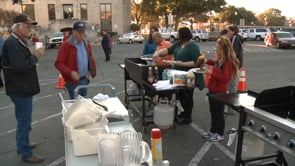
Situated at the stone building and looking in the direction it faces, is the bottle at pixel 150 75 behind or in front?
in front

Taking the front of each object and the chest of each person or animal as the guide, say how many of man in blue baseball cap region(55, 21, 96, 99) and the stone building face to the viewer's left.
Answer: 0

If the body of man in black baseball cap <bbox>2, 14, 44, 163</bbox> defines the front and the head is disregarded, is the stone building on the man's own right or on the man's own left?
on the man's own left

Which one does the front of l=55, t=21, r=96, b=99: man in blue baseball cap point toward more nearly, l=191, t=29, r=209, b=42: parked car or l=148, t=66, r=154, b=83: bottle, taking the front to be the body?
the bottle

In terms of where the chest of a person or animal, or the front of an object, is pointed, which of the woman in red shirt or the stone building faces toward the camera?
the stone building

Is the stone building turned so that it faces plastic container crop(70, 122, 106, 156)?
yes

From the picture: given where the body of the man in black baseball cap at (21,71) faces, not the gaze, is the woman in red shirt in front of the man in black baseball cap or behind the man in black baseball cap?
in front

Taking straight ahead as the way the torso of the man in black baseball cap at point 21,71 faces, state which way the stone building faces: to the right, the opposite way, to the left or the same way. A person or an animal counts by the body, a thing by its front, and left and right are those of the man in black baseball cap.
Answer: to the right

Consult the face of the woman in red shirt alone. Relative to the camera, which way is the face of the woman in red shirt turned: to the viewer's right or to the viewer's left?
to the viewer's left

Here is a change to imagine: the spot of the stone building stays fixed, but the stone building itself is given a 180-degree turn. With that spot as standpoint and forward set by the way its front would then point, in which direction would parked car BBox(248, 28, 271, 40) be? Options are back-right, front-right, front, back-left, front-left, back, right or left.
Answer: back-right

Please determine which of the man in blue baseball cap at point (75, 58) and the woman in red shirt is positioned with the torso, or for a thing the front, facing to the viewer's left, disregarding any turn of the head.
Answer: the woman in red shirt

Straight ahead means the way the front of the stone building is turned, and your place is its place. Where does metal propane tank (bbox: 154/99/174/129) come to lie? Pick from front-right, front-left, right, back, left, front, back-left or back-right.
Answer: front

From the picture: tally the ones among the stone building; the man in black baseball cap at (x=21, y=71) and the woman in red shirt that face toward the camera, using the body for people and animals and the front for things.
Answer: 1

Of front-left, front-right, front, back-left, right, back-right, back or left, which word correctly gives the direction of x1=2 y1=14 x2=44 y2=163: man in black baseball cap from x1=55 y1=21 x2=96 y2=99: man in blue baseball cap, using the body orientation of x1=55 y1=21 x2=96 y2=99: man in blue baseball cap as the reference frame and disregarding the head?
right

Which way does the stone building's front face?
toward the camera

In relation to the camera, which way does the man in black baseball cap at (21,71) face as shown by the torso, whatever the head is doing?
to the viewer's right

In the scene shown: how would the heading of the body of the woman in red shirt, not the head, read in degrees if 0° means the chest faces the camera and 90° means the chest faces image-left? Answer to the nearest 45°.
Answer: approximately 90°

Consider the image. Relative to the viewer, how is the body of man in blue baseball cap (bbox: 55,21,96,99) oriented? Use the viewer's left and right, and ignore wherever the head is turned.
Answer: facing the viewer and to the right of the viewer
